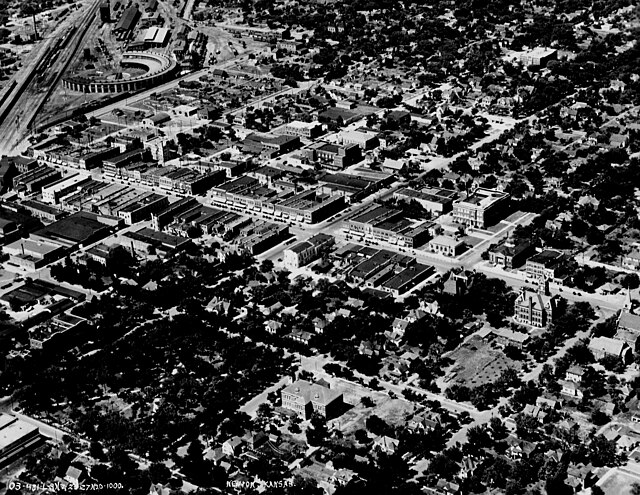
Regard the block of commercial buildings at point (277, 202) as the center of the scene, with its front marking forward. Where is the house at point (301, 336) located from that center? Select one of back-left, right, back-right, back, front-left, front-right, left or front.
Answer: front-left

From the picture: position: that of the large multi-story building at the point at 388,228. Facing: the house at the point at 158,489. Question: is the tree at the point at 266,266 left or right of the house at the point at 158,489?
right

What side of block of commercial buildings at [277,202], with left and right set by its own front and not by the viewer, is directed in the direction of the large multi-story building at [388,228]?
left

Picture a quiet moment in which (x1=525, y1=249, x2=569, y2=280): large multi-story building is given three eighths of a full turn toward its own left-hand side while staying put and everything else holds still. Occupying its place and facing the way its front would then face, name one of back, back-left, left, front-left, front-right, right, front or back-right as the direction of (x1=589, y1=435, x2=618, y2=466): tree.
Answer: right

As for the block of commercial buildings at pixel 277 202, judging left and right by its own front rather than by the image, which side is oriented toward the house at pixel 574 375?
left

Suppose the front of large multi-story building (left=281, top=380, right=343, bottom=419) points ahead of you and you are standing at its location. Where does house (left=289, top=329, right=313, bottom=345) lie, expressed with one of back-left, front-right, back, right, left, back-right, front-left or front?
back-right

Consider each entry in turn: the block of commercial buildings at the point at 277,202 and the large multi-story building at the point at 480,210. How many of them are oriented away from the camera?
0

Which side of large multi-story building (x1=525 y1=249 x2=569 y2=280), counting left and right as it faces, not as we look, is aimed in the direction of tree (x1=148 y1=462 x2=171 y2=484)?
front

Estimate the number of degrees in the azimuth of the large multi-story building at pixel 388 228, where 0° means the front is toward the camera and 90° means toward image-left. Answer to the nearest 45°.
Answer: approximately 45°

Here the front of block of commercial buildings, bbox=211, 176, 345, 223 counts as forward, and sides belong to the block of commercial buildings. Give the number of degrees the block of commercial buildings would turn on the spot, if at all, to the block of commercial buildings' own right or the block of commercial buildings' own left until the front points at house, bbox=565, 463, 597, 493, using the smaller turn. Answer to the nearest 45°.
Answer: approximately 45° to the block of commercial buildings' own left

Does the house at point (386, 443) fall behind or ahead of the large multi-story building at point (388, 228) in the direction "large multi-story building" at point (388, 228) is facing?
ahead

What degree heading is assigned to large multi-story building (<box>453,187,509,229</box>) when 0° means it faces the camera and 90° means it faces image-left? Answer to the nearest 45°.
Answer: approximately 45°
